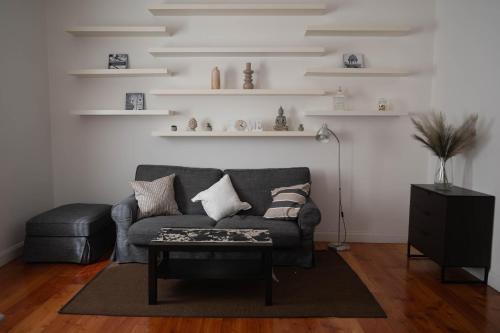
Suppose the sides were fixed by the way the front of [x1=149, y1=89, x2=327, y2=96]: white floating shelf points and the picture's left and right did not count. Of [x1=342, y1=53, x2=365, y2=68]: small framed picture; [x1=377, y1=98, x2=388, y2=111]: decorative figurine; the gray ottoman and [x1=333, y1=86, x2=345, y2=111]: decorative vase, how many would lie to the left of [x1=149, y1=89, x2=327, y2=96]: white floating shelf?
3

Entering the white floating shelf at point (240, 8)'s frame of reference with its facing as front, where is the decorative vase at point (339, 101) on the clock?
The decorative vase is roughly at 9 o'clock from the white floating shelf.

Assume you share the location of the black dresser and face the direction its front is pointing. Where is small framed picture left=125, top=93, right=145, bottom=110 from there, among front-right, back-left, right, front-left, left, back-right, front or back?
front-right

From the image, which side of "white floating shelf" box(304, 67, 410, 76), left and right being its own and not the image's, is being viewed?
front

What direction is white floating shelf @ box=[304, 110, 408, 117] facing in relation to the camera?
toward the camera

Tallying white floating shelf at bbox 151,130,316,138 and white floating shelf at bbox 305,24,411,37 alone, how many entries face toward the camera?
2

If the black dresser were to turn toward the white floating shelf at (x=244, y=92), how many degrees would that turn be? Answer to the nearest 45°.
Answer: approximately 45° to its right

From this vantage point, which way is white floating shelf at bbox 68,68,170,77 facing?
toward the camera

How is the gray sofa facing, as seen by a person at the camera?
facing the viewer

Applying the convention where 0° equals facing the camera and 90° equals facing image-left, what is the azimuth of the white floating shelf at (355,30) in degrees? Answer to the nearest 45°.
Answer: approximately 0°

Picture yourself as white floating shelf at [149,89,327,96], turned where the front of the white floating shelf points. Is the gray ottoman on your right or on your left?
on your right

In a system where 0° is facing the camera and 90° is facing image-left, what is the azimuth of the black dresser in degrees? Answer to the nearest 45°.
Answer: approximately 45°

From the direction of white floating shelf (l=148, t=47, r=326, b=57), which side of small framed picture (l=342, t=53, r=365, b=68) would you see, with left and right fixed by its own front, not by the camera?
right
